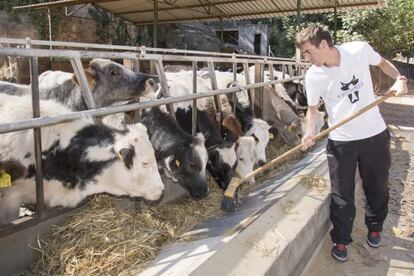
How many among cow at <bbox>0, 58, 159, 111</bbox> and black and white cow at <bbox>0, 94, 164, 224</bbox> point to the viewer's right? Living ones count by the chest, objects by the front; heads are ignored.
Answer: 2

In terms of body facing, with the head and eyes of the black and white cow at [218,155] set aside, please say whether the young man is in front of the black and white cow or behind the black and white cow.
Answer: in front

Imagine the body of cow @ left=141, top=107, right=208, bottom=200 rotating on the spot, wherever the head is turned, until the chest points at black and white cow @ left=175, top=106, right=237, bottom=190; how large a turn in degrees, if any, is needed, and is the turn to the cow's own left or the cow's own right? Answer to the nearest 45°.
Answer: approximately 90° to the cow's own left

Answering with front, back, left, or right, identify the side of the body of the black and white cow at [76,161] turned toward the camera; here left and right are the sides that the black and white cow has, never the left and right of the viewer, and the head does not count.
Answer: right

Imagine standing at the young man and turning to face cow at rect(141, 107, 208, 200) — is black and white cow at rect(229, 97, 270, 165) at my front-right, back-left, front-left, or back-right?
front-right

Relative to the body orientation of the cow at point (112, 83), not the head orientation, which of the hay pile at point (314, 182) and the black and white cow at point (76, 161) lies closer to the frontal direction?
the hay pile

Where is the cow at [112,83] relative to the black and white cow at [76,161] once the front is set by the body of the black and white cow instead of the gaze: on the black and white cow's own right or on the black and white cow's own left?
on the black and white cow's own left

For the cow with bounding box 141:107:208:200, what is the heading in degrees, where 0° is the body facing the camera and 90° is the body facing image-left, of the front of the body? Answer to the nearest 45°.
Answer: approximately 315°

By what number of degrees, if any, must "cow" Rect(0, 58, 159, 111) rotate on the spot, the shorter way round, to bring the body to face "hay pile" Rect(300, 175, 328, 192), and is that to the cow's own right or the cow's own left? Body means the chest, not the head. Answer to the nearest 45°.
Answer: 0° — it already faces it

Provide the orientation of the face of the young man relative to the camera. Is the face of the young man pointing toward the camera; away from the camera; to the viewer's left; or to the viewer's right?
to the viewer's left

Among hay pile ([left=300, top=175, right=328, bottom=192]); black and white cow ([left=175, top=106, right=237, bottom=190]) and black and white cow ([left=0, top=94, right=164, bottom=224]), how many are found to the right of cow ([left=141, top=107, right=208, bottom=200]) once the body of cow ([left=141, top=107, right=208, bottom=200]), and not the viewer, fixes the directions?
1

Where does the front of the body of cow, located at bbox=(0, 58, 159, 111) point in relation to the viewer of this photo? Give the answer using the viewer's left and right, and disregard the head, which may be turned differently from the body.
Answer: facing to the right of the viewer

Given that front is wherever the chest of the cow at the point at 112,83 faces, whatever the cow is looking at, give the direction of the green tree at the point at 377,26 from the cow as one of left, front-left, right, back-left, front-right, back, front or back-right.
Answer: front-left
